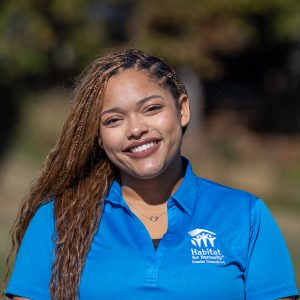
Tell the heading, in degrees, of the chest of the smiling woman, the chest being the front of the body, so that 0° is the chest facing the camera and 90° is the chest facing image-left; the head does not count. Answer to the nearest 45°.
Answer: approximately 0°
